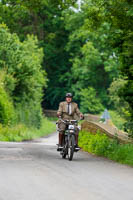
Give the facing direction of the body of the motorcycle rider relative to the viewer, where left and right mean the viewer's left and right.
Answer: facing the viewer

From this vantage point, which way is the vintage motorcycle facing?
toward the camera

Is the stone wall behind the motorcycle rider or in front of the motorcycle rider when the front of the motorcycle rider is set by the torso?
behind

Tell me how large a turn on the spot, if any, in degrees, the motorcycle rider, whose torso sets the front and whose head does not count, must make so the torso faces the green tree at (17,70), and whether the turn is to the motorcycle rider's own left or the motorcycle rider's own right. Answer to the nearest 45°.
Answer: approximately 180°

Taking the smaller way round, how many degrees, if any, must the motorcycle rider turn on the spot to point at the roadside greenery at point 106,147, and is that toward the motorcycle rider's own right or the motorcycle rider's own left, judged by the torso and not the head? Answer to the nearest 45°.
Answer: approximately 135° to the motorcycle rider's own left
